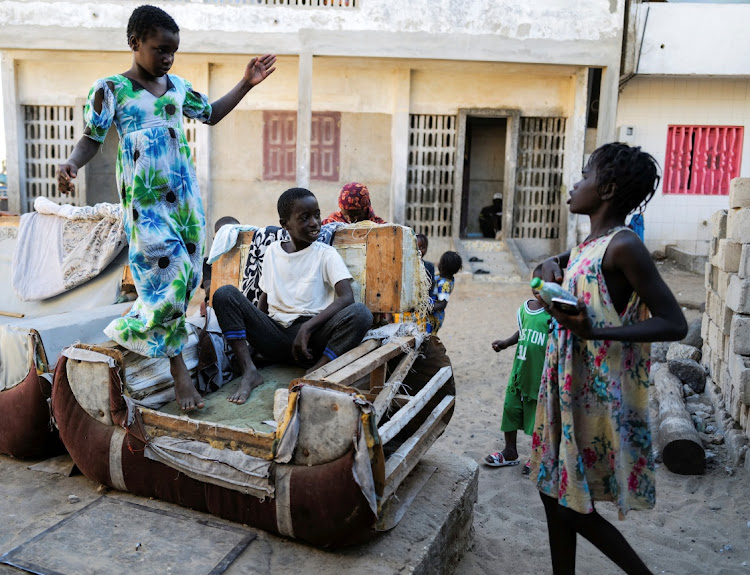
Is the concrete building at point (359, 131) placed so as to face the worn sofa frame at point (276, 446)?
yes

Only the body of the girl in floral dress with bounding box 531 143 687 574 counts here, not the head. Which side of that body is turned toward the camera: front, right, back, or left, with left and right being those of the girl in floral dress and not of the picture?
left

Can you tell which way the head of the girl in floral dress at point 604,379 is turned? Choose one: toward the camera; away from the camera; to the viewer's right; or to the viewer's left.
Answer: to the viewer's left

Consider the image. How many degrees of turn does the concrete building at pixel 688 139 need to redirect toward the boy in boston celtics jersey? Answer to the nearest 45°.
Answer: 0° — it already faces them

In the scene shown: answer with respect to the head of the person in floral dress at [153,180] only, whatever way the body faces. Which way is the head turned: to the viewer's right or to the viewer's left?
to the viewer's right

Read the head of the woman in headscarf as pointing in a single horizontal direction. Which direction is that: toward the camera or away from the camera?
toward the camera

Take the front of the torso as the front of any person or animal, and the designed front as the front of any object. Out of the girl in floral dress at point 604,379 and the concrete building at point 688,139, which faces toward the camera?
the concrete building

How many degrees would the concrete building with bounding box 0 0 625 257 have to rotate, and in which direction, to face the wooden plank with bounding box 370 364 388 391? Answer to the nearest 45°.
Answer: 0° — it already faces it

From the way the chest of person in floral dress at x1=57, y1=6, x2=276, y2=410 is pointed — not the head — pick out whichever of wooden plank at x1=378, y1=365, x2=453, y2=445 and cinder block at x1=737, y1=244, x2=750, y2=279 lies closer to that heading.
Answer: the wooden plank

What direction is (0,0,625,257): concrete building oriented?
toward the camera
